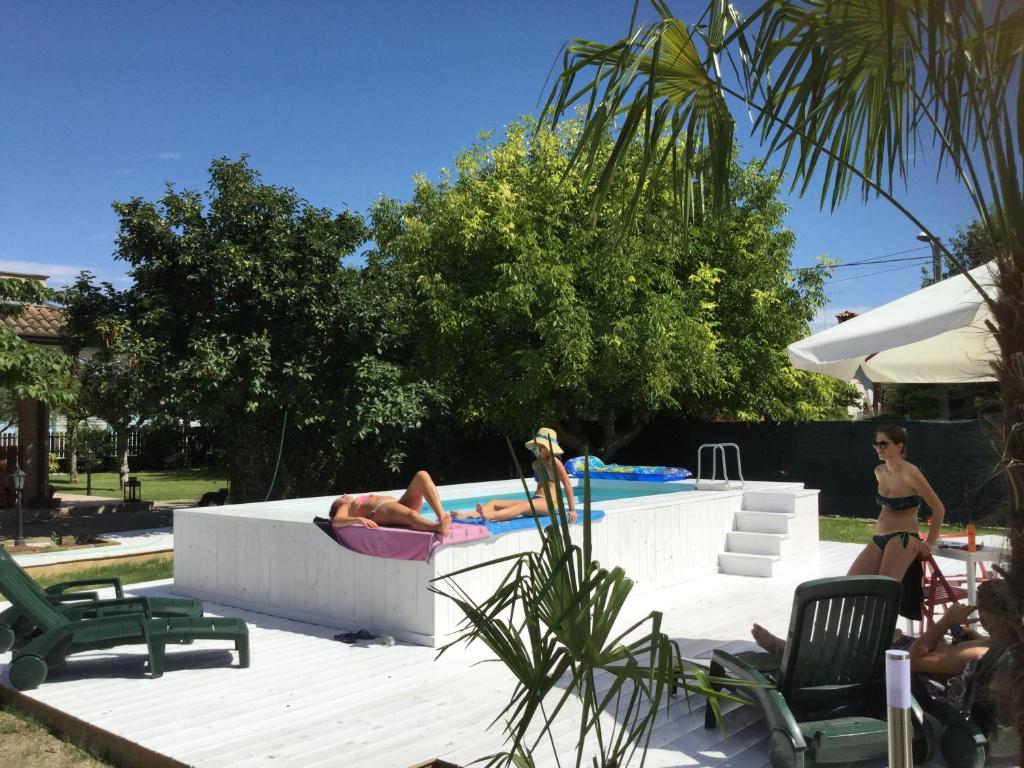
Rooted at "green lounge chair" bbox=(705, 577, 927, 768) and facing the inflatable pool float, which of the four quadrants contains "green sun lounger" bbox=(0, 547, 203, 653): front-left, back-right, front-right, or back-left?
front-left

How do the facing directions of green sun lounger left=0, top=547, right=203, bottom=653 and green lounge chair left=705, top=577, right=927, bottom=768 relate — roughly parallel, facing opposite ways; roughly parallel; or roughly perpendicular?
roughly perpendicular

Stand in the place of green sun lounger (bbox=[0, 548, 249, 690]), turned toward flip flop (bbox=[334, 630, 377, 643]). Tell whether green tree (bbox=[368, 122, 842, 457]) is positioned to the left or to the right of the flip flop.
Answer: left

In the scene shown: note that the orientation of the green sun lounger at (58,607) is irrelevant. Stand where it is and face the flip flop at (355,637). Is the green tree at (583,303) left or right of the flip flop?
left

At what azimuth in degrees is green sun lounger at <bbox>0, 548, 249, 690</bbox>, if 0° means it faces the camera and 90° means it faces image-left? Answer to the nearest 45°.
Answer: approximately 270°

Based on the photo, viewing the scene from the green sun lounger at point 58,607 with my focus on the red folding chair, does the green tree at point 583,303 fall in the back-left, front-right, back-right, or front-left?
front-left

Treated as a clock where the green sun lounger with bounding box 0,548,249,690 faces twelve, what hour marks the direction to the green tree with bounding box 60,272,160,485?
The green tree is roughly at 9 o'clock from the green sun lounger.

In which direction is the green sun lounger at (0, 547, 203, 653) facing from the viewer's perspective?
to the viewer's right

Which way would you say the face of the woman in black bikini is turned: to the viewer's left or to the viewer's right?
to the viewer's left

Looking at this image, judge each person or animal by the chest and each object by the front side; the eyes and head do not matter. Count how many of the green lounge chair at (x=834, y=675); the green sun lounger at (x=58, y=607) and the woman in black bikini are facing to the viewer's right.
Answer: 1

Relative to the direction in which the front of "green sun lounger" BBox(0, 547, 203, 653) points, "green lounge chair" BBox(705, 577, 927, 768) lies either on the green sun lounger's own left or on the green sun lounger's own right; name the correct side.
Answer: on the green sun lounger's own right

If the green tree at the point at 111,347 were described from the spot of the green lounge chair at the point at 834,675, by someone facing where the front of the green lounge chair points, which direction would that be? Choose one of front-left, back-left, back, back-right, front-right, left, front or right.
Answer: front

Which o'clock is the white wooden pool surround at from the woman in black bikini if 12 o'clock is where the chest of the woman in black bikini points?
The white wooden pool surround is roughly at 2 o'clock from the woman in black bikini.

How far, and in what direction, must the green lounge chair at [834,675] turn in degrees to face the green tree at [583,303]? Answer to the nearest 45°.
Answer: approximately 45° to its right

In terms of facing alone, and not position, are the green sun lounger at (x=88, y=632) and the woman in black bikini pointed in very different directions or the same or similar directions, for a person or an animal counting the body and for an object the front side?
very different directions

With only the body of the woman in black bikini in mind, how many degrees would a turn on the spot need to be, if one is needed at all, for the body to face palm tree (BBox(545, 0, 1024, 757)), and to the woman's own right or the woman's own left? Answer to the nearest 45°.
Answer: approximately 45° to the woman's own left

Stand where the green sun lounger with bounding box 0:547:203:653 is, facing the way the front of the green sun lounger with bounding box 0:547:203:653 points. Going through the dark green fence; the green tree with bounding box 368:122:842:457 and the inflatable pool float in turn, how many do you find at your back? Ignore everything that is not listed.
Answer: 0

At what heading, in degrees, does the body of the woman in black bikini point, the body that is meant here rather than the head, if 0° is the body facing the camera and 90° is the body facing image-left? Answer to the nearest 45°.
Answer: approximately 45°

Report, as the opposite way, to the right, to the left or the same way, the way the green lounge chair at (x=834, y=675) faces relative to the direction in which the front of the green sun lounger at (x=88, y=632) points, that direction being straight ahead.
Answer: to the left

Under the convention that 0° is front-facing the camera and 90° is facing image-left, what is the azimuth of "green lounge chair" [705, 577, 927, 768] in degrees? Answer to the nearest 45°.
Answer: approximately 135°
